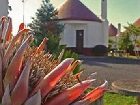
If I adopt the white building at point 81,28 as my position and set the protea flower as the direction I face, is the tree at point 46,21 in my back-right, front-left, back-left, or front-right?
front-right

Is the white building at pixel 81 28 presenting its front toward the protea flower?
yes

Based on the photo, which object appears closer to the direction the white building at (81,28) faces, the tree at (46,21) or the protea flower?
the protea flower

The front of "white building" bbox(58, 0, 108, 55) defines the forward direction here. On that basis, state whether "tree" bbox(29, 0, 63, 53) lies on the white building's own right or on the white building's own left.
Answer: on the white building's own right

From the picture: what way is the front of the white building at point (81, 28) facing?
toward the camera
